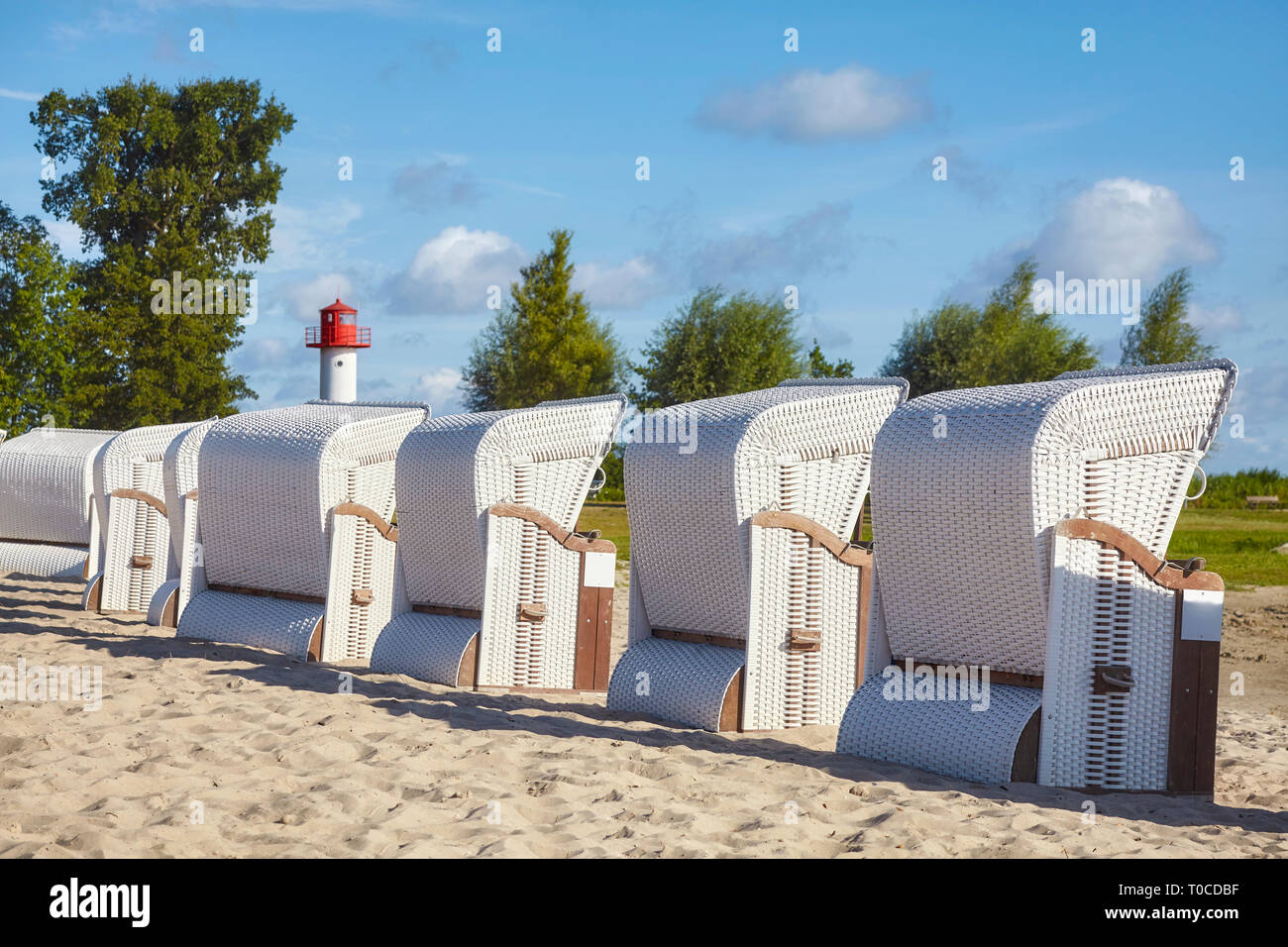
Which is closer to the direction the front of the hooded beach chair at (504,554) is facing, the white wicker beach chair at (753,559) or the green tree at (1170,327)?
the green tree

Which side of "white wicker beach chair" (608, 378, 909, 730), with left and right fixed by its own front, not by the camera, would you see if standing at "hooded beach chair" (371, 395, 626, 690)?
left

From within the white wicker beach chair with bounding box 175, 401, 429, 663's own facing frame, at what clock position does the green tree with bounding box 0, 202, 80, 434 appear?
The green tree is roughly at 10 o'clock from the white wicker beach chair.

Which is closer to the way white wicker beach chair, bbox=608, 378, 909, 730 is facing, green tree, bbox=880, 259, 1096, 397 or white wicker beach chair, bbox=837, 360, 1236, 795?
the green tree

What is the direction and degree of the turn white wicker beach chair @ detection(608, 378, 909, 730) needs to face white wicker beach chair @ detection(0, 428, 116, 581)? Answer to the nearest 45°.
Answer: approximately 90° to its left
